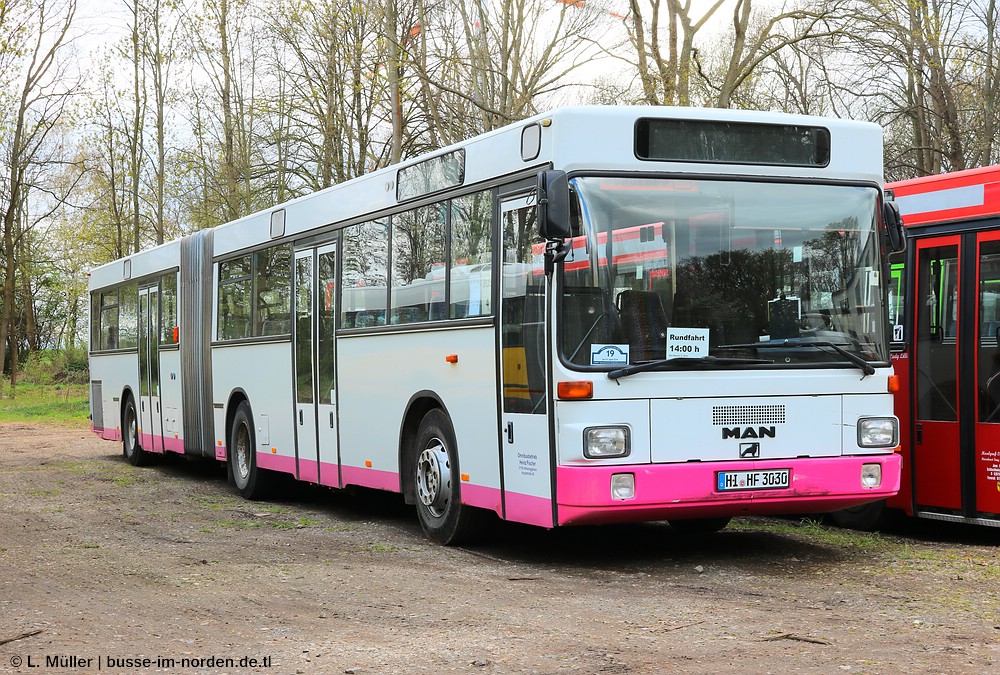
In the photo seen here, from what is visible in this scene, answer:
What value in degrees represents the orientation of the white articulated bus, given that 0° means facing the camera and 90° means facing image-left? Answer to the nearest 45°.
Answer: approximately 315°

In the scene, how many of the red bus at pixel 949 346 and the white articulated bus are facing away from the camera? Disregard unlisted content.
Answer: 0

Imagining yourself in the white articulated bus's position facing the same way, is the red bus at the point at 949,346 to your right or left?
on your left

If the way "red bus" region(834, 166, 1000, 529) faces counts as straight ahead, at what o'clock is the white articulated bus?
The white articulated bus is roughly at 5 o'clock from the red bus.

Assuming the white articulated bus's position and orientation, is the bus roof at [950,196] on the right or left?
on its left
